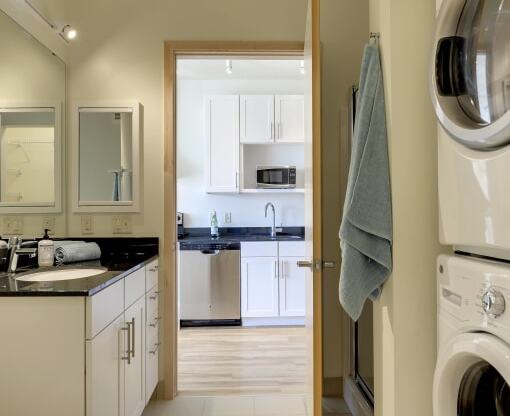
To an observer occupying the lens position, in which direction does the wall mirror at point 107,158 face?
facing the viewer

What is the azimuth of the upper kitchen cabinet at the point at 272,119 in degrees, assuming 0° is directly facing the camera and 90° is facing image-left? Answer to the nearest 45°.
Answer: approximately 0°

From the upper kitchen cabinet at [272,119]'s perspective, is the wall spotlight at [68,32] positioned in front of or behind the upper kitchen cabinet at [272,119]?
in front

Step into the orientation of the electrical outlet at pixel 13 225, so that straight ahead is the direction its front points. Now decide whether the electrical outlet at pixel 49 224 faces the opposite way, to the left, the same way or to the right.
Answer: the same way

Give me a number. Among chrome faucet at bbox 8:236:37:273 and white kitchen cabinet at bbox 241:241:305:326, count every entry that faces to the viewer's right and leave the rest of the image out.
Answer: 1

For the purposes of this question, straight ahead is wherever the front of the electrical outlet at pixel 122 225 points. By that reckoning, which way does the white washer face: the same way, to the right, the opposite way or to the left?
to the right

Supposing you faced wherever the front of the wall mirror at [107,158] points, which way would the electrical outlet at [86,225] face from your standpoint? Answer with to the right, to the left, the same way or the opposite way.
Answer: the same way

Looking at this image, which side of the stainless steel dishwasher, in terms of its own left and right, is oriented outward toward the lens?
front

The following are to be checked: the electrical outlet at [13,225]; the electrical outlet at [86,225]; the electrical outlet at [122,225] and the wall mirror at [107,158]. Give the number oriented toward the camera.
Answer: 4

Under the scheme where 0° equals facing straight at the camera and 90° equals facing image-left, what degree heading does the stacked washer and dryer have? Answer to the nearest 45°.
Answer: approximately 45°

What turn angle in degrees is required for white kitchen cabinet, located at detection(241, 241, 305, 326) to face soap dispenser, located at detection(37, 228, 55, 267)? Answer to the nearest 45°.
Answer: approximately 45° to its right

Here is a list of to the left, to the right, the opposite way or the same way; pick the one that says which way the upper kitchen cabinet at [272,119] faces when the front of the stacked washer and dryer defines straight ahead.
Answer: to the left

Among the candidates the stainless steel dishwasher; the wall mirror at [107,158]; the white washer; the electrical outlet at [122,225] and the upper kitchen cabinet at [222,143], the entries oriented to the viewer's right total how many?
0

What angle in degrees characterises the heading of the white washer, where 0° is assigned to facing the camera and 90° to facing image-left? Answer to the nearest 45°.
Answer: approximately 45°

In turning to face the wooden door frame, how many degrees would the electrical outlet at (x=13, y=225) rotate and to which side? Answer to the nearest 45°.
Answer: approximately 90° to its left

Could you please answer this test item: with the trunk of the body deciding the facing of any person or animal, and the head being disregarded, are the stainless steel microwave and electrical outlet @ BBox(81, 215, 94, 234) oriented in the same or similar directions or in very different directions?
same or similar directions

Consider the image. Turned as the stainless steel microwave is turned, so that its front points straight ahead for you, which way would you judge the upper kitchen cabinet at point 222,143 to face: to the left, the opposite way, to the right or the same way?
the same way

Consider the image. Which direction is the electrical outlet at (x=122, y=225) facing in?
toward the camera
